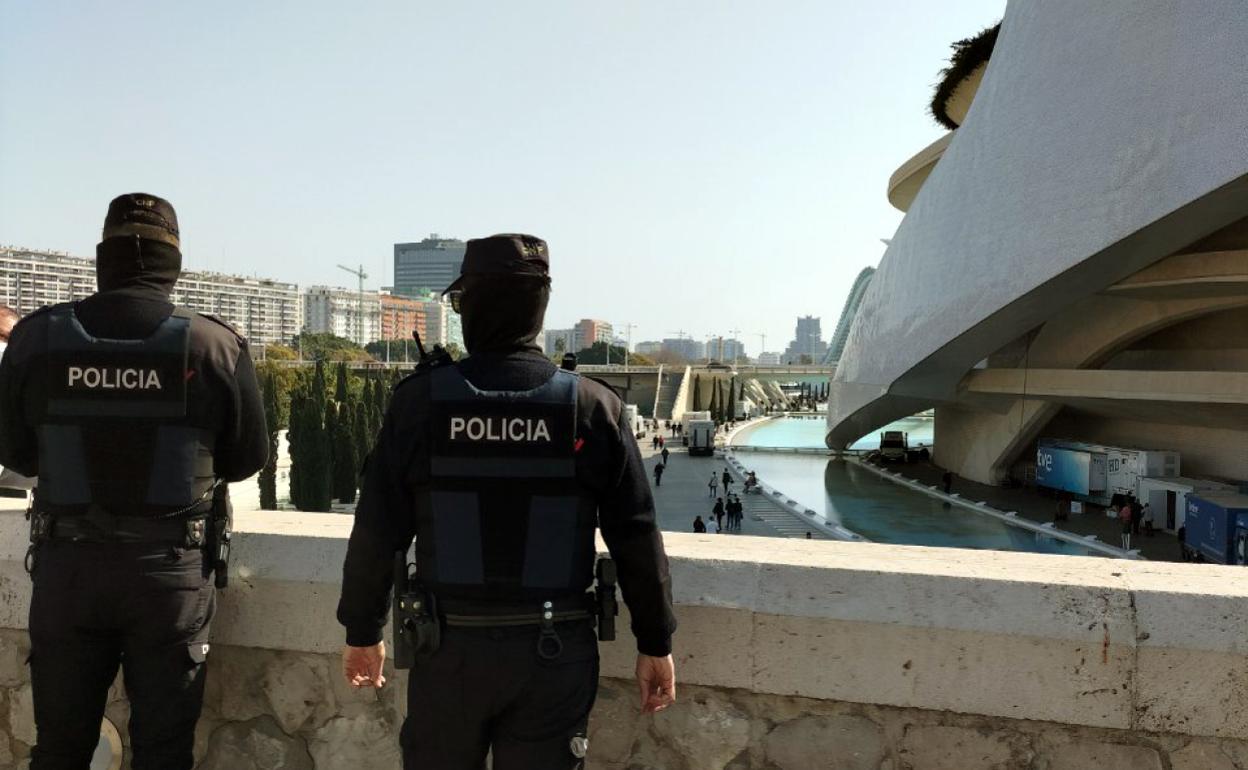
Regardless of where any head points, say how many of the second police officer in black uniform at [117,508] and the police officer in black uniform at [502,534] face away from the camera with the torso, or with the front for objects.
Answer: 2

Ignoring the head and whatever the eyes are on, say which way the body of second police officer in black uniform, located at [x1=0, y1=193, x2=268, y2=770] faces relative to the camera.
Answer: away from the camera

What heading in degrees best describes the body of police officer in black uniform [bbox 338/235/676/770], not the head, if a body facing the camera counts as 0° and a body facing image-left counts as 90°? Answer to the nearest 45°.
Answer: approximately 180°

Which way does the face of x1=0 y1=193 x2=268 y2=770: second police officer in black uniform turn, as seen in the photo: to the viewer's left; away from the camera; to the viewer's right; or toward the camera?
away from the camera

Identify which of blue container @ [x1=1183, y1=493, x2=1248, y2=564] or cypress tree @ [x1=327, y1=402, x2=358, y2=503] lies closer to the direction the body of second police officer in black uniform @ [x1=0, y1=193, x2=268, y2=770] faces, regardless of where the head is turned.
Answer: the cypress tree

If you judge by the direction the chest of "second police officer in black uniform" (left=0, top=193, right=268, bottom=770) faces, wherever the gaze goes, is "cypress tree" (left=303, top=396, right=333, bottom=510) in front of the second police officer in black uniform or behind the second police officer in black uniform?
in front

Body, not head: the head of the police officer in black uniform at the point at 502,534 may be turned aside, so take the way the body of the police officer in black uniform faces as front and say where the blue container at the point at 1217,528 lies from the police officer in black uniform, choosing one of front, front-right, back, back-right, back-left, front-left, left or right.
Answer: front-right

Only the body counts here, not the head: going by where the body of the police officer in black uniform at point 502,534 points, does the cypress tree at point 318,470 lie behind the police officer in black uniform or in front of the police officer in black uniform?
in front
